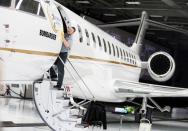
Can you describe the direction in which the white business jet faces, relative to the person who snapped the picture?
facing the viewer and to the left of the viewer
